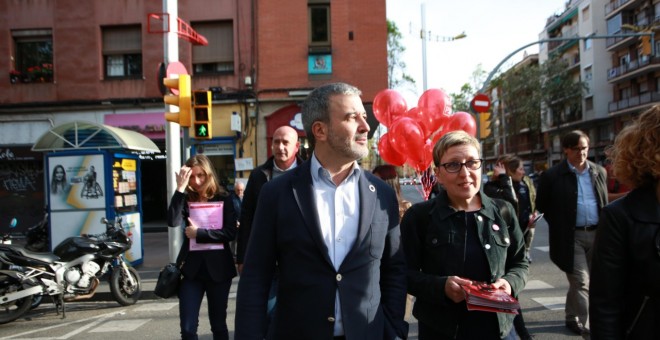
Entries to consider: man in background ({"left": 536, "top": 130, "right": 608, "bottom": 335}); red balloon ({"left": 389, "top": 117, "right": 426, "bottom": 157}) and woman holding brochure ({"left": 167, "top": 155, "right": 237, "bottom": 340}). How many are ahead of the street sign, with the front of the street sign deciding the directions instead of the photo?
3

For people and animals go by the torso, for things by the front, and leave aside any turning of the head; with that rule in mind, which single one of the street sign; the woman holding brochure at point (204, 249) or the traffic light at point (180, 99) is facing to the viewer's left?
the traffic light

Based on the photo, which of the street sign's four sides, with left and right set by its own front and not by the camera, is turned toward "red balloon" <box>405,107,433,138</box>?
front

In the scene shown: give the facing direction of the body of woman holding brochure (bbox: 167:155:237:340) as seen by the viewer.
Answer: toward the camera

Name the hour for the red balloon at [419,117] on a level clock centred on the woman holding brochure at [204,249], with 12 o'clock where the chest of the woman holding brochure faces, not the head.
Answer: The red balloon is roughly at 8 o'clock from the woman holding brochure.

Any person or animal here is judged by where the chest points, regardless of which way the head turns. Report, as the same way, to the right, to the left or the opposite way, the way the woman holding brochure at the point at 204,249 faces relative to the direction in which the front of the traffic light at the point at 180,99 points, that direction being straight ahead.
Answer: to the left

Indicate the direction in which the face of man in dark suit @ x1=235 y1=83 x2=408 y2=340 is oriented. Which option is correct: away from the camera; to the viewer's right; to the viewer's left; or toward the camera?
to the viewer's right

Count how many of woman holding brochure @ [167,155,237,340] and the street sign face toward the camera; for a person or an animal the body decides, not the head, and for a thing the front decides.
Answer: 2

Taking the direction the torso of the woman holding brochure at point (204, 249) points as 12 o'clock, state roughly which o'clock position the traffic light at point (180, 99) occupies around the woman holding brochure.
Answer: The traffic light is roughly at 6 o'clock from the woman holding brochure.

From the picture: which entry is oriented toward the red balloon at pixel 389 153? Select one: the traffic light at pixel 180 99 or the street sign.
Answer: the street sign

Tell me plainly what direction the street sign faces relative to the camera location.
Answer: facing the viewer

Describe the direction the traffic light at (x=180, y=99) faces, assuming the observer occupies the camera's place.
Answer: facing to the left of the viewer

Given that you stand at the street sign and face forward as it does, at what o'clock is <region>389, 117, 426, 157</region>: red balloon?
The red balloon is roughly at 12 o'clock from the street sign.

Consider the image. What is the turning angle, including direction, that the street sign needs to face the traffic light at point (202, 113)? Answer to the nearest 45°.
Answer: approximately 45° to its right

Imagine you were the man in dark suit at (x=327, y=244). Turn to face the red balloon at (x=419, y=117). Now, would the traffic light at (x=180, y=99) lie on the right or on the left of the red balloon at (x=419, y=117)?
left

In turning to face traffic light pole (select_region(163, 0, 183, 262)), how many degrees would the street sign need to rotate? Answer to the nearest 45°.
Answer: approximately 45° to its right
